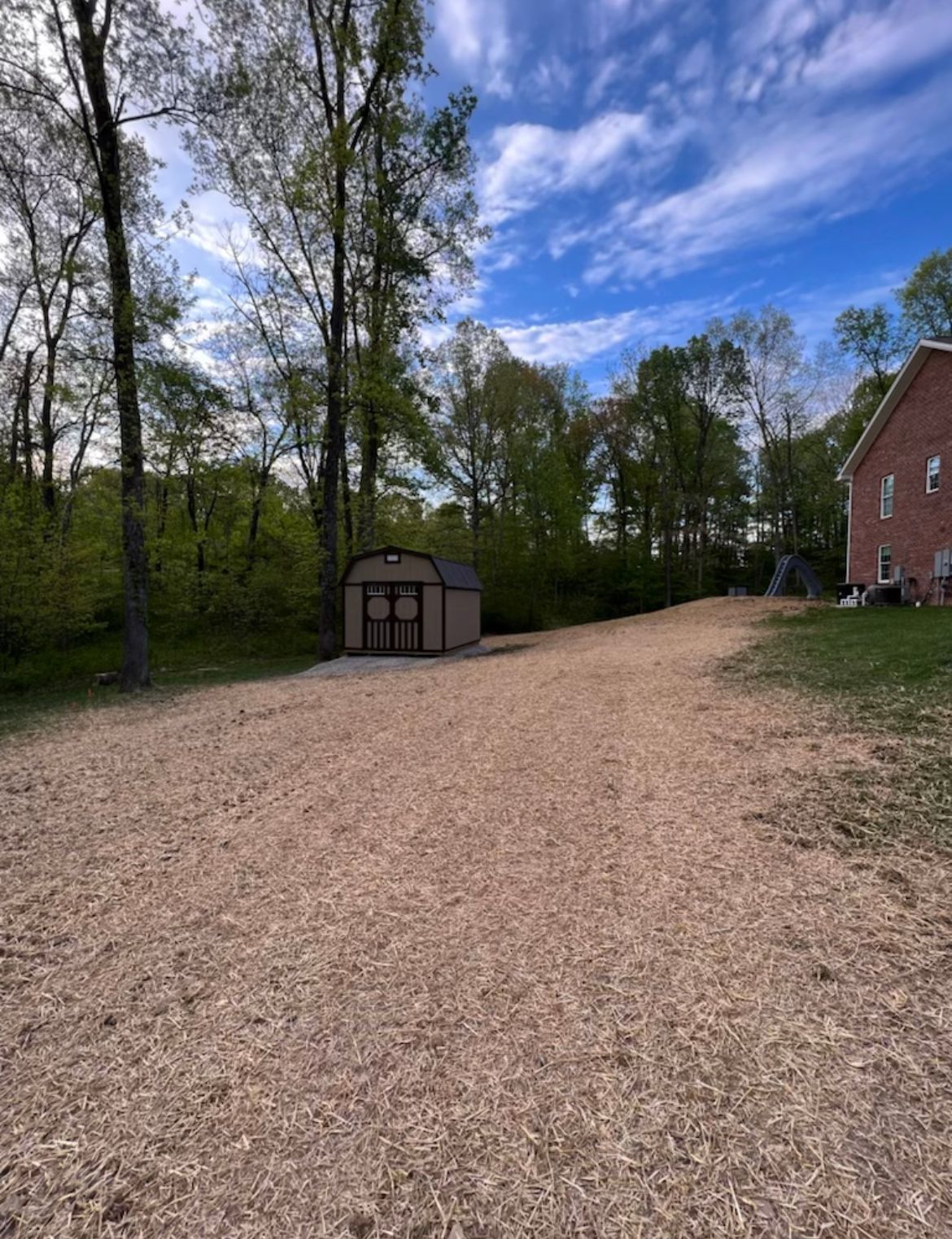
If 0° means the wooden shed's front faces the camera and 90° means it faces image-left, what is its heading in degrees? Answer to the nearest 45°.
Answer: approximately 0°

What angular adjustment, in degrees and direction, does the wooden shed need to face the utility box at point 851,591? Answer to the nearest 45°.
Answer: approximately 90° to its left

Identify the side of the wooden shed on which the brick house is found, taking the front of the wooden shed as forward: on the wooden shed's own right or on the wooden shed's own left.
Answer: on the wooden shed's own left

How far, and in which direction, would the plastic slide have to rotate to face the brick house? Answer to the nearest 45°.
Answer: approximately 45° to its right

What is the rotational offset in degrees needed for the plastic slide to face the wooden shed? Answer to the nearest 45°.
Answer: approximately 135° to its right

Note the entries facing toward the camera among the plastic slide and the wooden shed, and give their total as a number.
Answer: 1

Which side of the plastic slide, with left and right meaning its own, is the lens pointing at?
right

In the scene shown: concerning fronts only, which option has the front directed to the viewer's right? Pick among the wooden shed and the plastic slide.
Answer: the plastic slide
